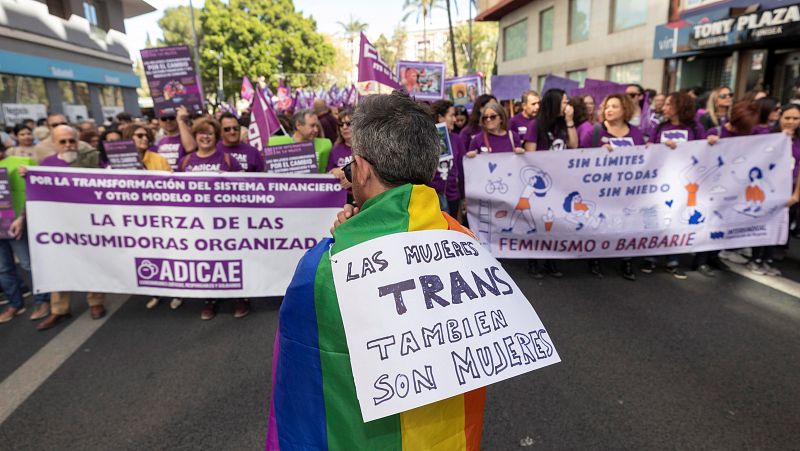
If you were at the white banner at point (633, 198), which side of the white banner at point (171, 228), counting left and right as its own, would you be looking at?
left

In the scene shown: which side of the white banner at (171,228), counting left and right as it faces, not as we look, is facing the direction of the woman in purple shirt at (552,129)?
left

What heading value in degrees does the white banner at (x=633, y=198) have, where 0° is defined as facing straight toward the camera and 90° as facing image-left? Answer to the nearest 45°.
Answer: approximately 0°

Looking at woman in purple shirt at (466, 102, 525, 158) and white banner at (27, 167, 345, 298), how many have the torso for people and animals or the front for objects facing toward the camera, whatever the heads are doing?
2

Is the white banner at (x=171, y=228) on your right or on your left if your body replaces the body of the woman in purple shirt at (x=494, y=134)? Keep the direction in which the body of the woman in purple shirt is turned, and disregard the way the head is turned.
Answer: on your right

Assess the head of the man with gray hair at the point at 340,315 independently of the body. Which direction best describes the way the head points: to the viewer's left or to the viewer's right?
to the viewer's left

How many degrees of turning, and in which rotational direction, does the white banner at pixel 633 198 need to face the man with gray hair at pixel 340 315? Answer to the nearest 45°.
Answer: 0° — it already faces them

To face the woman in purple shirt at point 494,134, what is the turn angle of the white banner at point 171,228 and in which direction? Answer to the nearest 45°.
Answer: approximately 90° to its left

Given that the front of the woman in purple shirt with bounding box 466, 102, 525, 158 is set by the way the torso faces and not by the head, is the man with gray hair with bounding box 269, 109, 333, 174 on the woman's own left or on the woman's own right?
on the woman's own right
